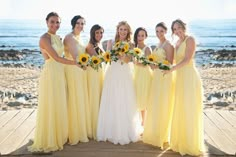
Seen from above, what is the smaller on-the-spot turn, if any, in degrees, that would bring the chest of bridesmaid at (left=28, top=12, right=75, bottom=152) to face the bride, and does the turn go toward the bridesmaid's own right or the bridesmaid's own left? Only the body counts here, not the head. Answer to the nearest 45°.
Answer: approximately 45° to the bridesmaid's own left

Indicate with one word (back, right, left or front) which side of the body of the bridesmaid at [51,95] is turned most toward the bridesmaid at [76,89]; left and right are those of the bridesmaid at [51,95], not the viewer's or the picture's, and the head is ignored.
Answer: left

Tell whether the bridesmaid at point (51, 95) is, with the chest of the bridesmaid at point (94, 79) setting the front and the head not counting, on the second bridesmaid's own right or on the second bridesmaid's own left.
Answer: on the second bridesmaid's own right

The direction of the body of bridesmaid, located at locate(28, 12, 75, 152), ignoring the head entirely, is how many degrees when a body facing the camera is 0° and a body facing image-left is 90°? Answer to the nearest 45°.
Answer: approximately 315°

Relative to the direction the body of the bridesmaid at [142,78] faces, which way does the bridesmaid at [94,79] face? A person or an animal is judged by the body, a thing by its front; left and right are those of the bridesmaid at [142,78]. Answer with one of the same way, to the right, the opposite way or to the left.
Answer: to the left

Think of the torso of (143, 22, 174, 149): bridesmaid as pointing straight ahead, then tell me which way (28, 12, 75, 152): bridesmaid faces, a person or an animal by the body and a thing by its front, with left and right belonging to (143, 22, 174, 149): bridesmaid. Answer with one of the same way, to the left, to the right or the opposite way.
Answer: to the left

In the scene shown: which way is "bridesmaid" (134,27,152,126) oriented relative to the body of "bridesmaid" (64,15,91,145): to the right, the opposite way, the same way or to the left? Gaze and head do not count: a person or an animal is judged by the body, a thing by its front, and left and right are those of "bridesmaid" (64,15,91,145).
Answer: to the right
